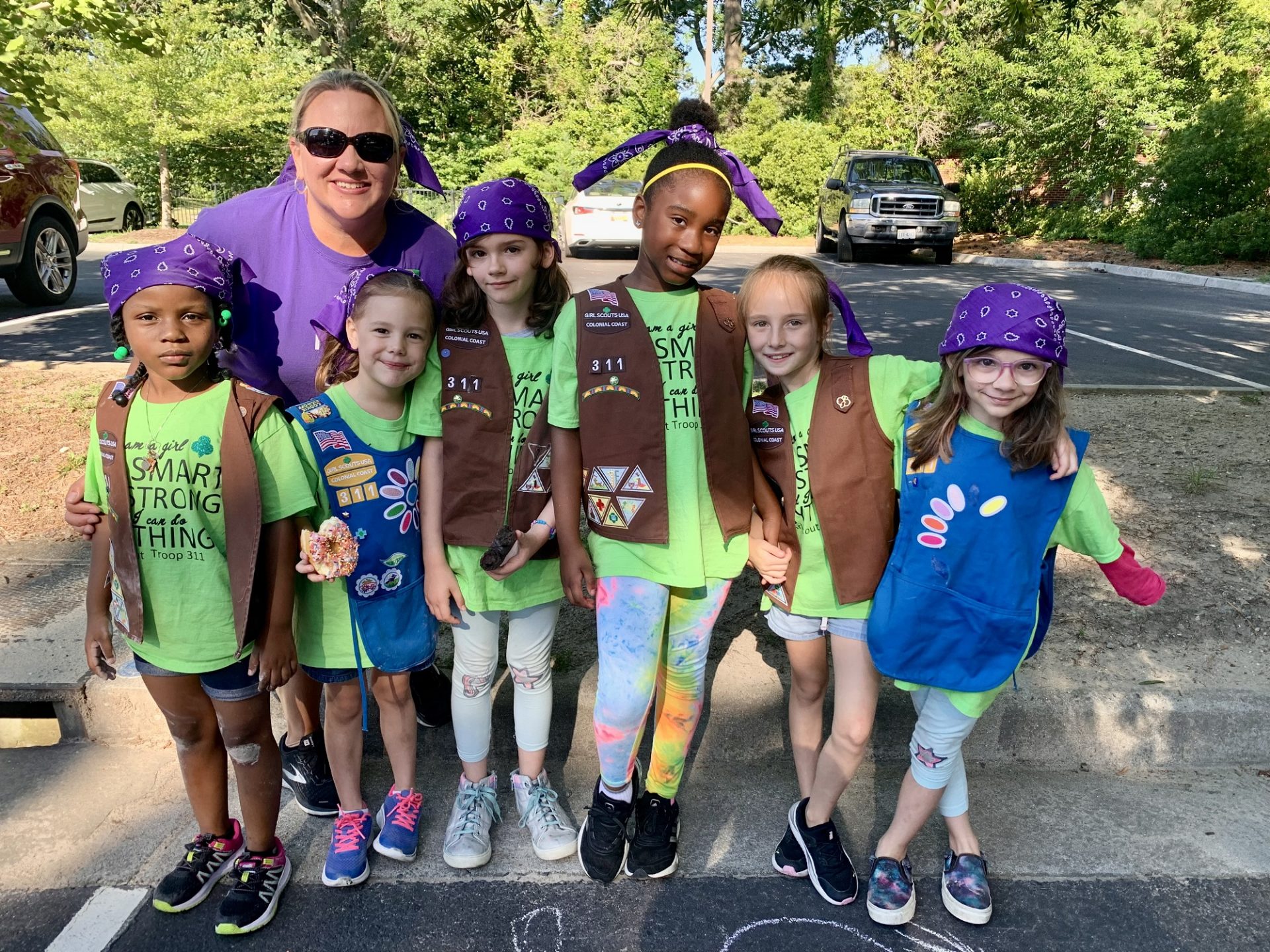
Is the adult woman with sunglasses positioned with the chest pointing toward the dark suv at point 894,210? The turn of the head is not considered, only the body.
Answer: no

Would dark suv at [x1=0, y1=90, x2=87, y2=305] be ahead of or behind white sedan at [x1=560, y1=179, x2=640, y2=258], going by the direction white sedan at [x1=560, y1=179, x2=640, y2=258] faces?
behind

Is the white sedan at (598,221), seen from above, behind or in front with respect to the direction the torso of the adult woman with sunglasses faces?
behind

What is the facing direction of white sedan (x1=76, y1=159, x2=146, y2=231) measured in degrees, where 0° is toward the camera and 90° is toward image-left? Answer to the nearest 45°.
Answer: approximately 225°

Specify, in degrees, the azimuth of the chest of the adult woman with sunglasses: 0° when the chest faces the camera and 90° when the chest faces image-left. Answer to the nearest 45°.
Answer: approximately 0°

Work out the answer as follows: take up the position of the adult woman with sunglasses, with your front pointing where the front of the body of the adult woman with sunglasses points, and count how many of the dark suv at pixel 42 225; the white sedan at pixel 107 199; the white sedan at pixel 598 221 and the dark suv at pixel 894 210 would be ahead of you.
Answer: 0

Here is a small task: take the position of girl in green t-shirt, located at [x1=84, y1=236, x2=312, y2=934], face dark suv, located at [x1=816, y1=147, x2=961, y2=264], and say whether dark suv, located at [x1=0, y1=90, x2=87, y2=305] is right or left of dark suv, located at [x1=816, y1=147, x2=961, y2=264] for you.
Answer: left

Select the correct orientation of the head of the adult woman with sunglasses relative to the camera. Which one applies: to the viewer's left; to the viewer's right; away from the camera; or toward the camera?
toward the camera

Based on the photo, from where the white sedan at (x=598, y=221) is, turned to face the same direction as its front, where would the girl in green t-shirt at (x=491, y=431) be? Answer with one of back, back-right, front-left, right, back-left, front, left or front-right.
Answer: back

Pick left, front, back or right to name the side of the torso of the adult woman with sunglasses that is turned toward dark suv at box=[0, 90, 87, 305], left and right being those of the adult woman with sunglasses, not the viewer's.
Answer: back

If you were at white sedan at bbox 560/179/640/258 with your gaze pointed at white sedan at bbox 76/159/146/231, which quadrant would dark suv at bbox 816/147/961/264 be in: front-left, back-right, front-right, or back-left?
back-right

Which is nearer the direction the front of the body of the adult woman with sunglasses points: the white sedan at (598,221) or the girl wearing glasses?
the girl wearing glasses

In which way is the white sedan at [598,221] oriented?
away from the camera

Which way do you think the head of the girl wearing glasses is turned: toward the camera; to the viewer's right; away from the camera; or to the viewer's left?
toward the camera

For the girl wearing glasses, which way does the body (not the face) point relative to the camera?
toward the camera

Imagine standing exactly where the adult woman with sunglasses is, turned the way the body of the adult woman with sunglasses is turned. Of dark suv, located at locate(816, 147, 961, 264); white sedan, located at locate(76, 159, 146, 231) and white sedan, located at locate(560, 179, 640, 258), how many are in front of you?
0
